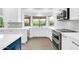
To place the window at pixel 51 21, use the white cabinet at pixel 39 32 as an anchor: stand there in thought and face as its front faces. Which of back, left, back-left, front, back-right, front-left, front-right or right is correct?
left

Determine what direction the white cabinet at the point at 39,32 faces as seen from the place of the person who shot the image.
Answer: facing the viewer
